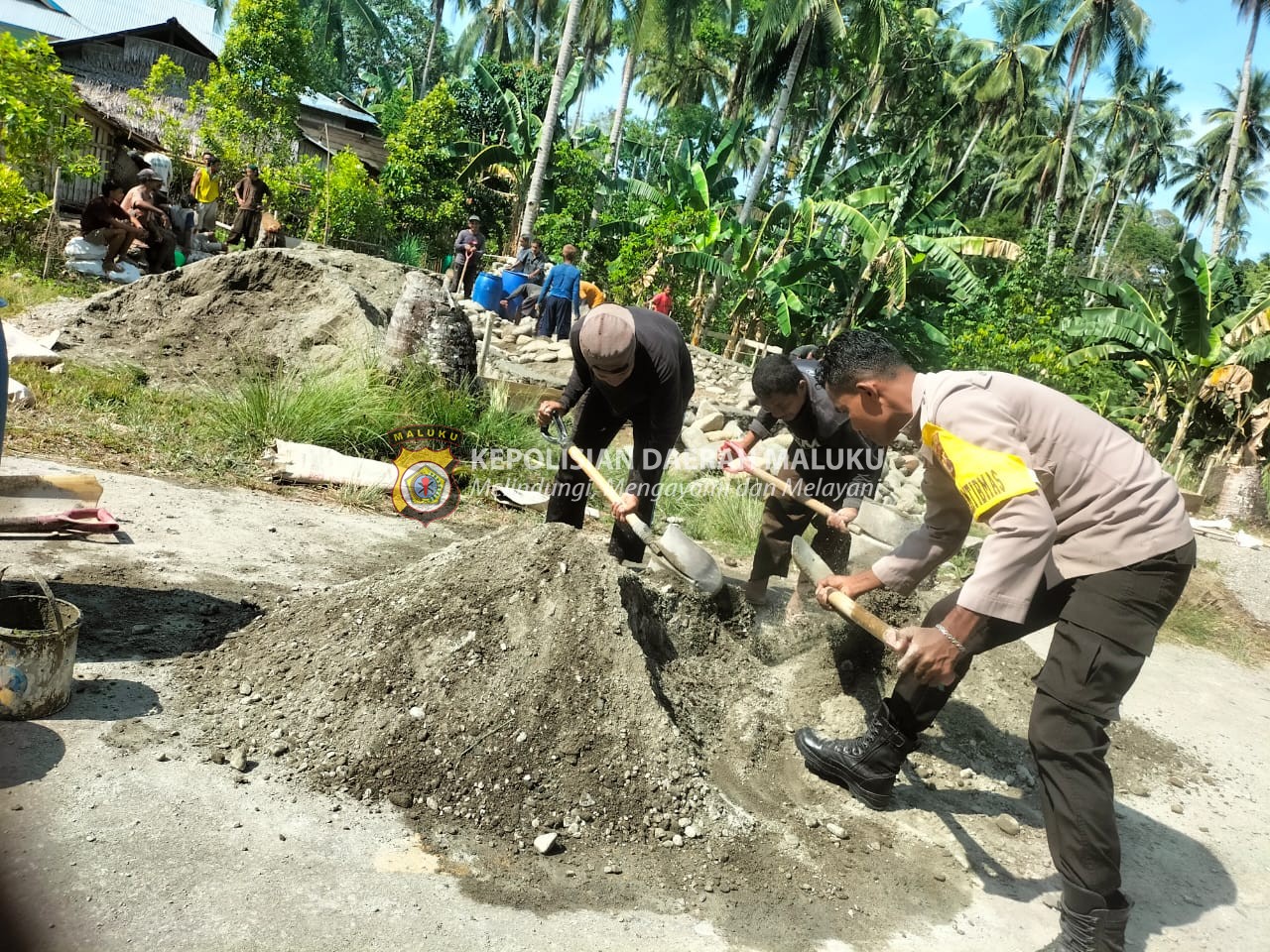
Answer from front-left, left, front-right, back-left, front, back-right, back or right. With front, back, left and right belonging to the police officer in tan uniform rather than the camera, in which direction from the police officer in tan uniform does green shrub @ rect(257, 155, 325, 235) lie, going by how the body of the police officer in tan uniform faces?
front-right

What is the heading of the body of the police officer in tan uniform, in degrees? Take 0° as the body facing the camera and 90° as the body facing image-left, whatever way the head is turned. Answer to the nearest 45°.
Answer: approximately 90°

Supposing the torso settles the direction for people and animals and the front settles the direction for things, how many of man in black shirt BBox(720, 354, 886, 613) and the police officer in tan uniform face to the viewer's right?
0

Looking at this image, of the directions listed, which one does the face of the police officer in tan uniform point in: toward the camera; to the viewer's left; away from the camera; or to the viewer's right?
to the viewer's left

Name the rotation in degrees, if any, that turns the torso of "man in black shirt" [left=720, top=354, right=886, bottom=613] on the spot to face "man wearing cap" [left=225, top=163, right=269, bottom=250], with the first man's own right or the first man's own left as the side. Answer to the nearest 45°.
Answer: approximately 90° to the first man's own right

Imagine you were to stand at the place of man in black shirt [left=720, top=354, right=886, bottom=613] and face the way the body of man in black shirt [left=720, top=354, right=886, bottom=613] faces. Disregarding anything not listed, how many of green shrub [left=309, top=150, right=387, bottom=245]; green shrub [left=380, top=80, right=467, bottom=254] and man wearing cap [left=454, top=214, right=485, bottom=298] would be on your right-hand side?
3

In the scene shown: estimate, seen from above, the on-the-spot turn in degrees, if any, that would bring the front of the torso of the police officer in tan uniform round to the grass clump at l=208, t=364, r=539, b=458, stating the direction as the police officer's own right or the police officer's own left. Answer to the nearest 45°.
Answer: approximately 45° to the police officer's own right

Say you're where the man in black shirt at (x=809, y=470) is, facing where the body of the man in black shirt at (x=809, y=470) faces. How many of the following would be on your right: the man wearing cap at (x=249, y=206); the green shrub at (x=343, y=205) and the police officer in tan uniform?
2

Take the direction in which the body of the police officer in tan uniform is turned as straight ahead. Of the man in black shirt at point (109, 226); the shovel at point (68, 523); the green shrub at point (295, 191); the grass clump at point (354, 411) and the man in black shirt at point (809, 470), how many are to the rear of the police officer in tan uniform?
0

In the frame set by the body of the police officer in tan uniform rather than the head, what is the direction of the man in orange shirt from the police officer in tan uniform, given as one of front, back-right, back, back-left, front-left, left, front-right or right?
front-right

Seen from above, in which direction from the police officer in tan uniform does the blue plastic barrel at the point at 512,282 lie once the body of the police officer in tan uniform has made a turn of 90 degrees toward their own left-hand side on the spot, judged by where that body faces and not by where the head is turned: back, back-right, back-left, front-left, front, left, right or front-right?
back-right

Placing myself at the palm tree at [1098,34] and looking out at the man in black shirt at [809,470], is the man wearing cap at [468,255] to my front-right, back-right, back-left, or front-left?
front-right

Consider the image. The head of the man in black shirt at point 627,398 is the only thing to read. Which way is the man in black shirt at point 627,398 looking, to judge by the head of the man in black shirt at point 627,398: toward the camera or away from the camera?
toward the camera

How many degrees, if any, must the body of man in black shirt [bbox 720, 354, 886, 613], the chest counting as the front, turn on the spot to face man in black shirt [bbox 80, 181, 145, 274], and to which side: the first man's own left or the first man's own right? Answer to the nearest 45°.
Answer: approximately 90° to the first man's own right

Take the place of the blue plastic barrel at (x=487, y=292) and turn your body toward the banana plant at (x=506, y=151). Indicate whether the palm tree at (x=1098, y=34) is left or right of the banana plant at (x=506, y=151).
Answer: right

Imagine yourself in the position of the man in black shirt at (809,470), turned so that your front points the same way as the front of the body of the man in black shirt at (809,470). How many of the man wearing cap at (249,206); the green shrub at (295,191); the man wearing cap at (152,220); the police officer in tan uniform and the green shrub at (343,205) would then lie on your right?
4

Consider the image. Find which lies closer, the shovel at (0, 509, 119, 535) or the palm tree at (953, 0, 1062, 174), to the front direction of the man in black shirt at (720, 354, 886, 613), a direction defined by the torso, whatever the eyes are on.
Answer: the shovel

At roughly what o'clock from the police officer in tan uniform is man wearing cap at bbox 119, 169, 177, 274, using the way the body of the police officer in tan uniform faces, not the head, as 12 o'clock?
The man wearing cap is roughly at 1 o'clock from the police officer in tan uniform.

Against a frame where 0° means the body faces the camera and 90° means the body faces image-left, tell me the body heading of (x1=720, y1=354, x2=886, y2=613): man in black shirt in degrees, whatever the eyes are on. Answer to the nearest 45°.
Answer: approximately 45°

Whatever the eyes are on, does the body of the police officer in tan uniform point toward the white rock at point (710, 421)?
no

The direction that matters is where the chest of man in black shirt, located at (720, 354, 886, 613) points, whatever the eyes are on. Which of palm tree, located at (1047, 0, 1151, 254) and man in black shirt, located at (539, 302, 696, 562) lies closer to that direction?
the man in black shirt
